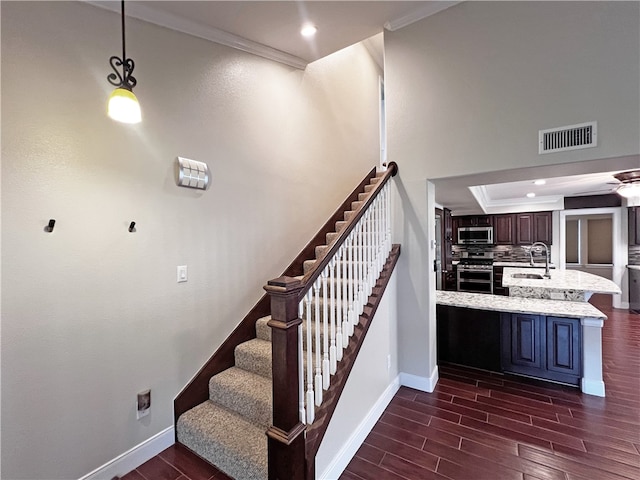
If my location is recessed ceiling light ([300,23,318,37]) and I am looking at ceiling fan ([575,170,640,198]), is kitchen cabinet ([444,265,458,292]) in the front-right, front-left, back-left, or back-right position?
front-left

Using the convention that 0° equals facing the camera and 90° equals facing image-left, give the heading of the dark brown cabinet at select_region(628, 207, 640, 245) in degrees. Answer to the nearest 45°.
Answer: approximately 0°

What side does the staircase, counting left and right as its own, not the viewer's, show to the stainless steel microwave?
back

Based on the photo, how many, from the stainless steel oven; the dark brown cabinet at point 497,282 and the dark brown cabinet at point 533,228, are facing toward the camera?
3

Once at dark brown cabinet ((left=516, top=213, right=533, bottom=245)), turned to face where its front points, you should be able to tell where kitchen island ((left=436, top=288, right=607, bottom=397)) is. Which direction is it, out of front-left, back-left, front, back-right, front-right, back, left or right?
front

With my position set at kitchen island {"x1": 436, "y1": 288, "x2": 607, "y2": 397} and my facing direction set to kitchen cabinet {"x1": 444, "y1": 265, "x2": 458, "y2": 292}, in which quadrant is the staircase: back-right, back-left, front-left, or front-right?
back-left

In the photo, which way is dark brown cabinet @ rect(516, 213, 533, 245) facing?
toward the camera

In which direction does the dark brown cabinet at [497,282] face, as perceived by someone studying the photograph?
facing the viewer

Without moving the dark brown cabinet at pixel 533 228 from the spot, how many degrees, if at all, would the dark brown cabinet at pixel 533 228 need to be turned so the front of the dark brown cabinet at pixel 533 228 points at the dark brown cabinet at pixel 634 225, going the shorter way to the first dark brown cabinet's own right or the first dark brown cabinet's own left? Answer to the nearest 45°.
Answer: approximately 90° to the first dark brown cabinet's own left

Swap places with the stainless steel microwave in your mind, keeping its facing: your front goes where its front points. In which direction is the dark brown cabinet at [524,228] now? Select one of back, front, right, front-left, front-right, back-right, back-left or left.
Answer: left

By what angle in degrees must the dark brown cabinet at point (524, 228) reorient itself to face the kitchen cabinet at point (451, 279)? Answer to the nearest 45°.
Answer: approximately 45° to its right

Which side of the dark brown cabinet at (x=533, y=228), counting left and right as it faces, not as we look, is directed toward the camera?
front

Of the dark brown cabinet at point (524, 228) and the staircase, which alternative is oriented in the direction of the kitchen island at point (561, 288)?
the dark brown cabinet

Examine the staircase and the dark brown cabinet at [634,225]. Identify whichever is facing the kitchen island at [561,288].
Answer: the dark brown cabinet
